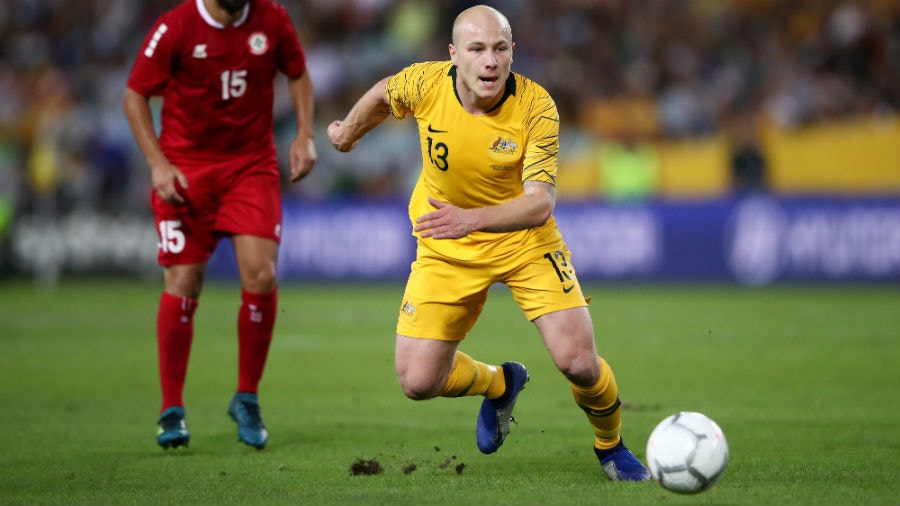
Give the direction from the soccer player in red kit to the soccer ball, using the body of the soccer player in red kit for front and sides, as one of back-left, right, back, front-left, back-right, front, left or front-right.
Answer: front-left

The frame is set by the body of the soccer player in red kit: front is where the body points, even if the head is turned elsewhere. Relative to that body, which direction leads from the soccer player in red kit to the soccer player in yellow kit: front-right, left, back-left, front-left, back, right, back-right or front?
front-left

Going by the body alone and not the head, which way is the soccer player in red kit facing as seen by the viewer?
toward the camera

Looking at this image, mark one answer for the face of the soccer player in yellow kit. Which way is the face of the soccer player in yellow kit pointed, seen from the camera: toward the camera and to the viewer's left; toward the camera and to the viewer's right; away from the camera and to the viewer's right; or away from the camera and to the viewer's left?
toward the camera and to the viewer's right
